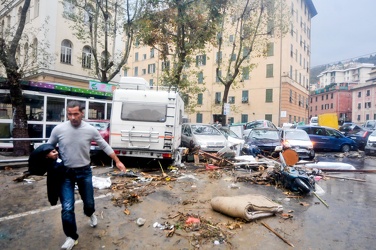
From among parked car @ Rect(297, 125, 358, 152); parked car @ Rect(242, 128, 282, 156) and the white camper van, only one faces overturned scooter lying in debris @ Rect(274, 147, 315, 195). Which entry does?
parked car @ Rect(242, 128, 282, 156)

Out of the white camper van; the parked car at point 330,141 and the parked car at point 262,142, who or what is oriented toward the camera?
the parked car at point 262,142

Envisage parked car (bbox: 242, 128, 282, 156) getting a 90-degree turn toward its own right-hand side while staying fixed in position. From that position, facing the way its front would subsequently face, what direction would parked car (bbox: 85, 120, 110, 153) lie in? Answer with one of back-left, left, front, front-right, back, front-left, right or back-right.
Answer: front-left

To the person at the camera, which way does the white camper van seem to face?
facing away from the viewer

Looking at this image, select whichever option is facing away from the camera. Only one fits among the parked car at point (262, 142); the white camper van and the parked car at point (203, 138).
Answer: the white camper van

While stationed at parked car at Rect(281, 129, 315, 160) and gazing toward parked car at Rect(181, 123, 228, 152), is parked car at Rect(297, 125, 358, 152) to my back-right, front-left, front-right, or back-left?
back-right

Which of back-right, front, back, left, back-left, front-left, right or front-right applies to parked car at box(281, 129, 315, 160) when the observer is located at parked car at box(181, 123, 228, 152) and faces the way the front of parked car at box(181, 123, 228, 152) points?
front-left

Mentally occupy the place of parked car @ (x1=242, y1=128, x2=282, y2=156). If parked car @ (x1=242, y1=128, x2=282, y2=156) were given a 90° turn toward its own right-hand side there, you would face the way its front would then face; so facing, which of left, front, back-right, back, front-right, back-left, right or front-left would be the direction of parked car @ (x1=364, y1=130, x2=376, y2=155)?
back-right

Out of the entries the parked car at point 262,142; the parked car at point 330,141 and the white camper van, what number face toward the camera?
1

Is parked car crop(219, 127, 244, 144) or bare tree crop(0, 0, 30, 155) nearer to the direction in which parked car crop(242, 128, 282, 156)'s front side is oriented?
the bare tree

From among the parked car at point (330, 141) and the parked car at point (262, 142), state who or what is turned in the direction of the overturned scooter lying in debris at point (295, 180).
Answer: the parked car at point (262, 142)

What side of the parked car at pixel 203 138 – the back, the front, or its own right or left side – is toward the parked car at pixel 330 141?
left

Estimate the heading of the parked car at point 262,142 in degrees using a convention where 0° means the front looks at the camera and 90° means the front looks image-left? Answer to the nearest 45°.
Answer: approximately 0°
